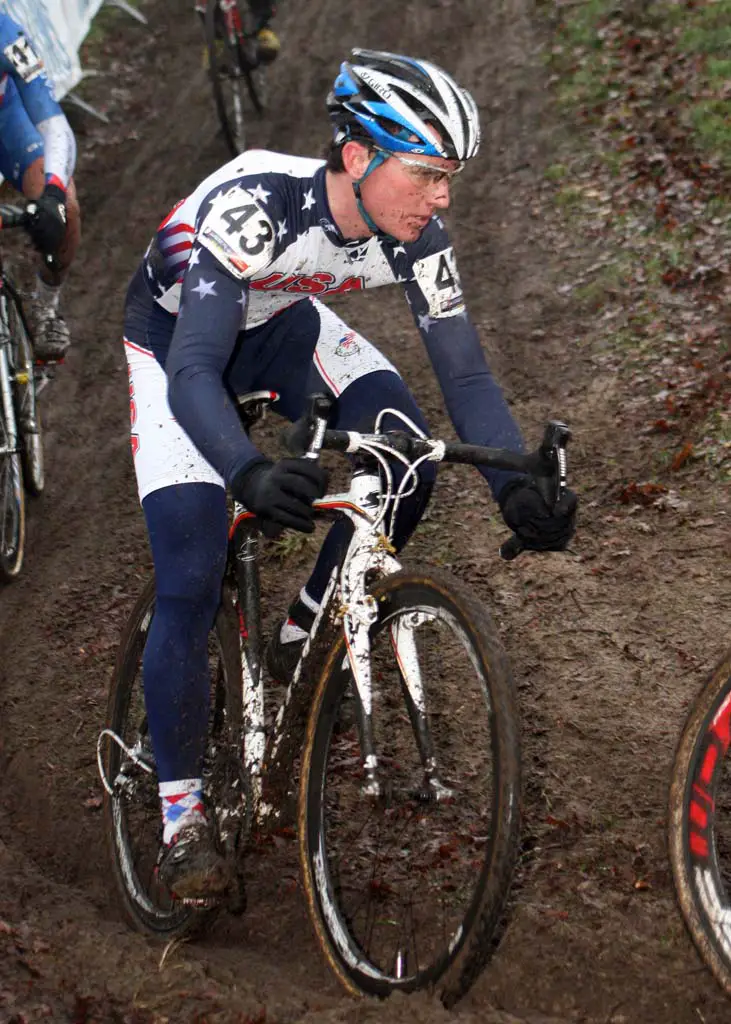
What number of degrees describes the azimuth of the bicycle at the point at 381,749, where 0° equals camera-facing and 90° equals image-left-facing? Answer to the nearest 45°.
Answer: approximately 315°

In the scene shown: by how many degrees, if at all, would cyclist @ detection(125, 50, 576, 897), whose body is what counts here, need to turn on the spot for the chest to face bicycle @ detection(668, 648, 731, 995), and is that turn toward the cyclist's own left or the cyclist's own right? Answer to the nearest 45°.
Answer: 0° — they already face it

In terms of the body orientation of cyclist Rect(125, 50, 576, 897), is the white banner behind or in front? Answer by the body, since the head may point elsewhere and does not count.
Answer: behind

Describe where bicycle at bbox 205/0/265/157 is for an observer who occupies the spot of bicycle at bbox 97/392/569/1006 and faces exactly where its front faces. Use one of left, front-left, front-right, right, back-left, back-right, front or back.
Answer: back-left

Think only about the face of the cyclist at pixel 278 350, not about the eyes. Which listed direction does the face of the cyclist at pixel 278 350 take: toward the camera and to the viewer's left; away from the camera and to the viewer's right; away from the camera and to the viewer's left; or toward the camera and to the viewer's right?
toward the camera and to the viewer's right

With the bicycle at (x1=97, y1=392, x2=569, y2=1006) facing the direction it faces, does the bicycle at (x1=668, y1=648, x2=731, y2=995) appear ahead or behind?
ahead

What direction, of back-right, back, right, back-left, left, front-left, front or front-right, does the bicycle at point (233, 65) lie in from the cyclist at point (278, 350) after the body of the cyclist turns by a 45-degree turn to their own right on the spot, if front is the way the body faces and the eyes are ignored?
back

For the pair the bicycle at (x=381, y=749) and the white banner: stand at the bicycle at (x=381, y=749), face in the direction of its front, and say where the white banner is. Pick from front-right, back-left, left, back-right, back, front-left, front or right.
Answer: back-left

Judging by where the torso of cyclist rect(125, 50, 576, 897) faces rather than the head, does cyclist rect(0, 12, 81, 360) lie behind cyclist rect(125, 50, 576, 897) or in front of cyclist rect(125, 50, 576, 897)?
behind

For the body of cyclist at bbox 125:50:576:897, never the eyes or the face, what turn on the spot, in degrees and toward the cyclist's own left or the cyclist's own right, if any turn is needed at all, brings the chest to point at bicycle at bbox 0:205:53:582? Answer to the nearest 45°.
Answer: approximately 180°

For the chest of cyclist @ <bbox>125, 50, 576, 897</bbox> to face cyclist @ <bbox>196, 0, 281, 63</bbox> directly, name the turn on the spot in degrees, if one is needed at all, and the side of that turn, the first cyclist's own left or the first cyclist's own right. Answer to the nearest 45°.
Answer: approximately 135° to the first cyclist's own left
